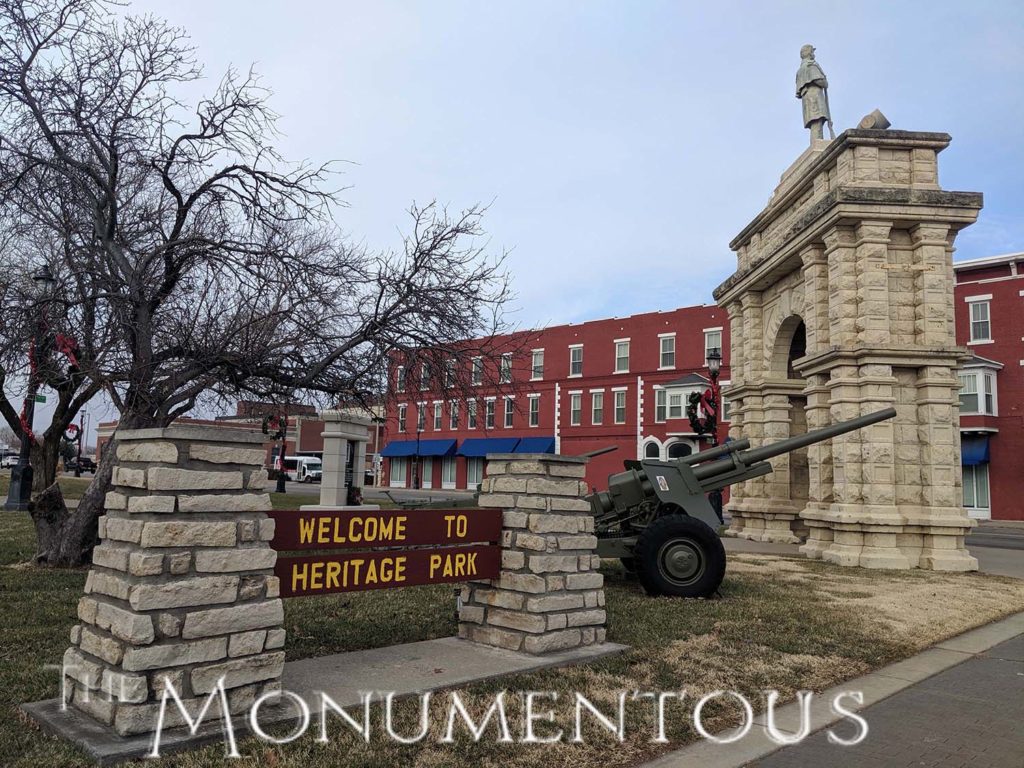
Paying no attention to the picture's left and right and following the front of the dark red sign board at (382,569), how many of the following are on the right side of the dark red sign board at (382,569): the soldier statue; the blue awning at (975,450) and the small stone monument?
0

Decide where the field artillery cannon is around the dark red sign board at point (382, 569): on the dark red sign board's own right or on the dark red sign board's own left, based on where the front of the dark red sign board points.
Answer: on the dark red sign board's own left

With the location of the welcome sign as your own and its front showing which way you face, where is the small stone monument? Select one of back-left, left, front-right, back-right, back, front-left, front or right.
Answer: back-left

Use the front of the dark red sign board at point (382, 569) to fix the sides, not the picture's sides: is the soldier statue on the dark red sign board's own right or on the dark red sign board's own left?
on the dark red sign board's own left

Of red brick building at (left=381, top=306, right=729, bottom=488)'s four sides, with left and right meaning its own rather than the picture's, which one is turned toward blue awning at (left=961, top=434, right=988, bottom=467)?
left

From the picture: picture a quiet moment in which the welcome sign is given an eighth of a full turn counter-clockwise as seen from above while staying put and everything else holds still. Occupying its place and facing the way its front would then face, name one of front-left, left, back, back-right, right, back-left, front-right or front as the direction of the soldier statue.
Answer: front-left

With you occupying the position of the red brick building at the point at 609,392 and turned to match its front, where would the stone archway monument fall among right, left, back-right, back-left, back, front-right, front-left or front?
front-left

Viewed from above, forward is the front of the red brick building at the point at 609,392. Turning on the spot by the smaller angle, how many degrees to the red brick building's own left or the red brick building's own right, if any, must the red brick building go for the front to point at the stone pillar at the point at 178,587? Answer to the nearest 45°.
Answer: approximately 45° to the red brick building's own left

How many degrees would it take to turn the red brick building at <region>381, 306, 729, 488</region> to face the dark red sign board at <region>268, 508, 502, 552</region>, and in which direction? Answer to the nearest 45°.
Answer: approximately 45° to its left

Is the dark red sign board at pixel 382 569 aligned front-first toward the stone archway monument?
no

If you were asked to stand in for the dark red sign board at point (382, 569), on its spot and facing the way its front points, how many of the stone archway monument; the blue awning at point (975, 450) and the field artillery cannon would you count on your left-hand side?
3

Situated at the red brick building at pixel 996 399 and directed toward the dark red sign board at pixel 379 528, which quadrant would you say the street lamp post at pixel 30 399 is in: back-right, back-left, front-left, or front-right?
front-right

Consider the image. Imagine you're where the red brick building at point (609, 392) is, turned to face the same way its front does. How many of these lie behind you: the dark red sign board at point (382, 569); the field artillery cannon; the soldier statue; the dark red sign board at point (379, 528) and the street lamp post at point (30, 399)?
0

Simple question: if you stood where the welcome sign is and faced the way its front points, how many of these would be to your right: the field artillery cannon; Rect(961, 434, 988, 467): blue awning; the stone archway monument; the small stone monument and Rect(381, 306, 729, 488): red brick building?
0

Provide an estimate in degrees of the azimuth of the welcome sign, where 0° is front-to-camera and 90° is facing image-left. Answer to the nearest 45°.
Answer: approximately 315°

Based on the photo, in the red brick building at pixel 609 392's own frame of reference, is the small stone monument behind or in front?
in front

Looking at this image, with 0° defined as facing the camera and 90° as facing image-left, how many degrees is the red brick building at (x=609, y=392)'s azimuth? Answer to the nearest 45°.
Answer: approximately 45°

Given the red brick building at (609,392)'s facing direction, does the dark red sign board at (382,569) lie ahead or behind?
ahead
